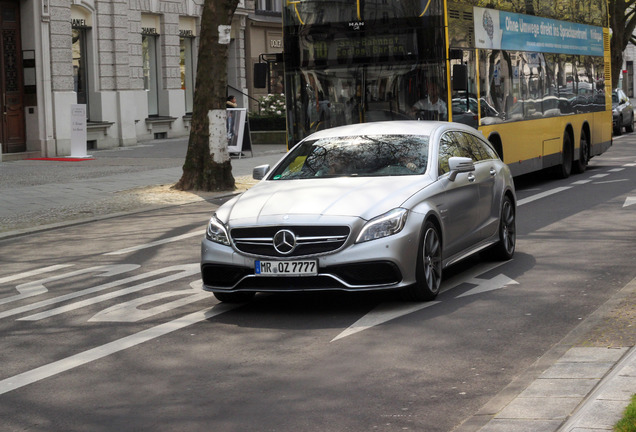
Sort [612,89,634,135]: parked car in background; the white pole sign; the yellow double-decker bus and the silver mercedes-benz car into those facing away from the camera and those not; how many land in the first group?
0

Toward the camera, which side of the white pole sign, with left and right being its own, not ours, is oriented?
front

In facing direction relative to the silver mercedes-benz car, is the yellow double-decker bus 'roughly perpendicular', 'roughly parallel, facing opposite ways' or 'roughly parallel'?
roughly parallel

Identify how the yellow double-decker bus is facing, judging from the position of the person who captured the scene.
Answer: facing the viewer and to the left of the viewer

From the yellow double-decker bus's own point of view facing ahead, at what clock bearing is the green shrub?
The green shrub is roughly at 4 o'clock from the yellow double-decker bus.

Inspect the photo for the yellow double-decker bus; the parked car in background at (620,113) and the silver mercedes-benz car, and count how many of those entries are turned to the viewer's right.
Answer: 0

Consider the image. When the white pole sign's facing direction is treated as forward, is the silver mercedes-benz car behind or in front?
in front

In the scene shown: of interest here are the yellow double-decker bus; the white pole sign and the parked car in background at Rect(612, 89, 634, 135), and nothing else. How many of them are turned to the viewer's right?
0

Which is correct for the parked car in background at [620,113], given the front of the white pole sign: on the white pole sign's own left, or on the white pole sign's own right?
on the white pole sign's own left

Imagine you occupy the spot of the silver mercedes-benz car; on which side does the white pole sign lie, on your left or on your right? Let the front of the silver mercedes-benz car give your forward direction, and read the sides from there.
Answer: on your right

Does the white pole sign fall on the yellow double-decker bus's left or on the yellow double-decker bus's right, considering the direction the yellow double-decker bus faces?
on its right

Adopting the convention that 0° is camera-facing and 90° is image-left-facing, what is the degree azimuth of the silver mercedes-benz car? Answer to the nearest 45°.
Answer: approximately 45°

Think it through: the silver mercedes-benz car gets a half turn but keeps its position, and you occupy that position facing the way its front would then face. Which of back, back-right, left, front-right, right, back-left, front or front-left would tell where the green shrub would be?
front-left
